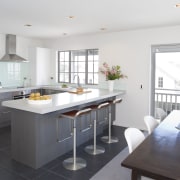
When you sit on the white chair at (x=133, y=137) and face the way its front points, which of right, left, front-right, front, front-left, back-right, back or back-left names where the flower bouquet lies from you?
back-left

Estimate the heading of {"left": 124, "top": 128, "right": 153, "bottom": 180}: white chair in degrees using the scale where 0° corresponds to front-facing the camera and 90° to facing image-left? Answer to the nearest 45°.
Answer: approximately 315°

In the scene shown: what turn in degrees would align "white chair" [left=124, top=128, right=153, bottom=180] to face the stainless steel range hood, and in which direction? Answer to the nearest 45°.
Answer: approximately 180°

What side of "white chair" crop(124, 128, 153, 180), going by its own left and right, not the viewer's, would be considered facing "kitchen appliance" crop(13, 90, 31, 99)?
back

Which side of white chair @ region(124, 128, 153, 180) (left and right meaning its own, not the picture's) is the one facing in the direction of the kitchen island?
back

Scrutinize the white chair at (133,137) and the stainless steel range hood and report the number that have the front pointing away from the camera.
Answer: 0

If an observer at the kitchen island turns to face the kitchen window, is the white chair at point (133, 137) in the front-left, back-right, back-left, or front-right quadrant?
back-right
